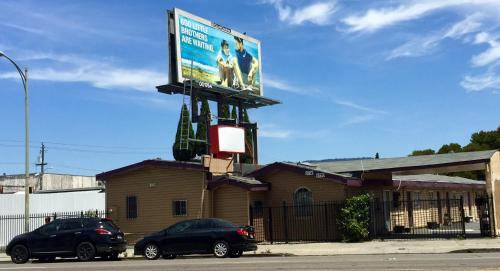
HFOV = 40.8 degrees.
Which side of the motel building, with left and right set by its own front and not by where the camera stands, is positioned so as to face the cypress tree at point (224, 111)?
back

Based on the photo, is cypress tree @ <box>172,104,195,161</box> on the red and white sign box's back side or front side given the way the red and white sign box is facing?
on the back side

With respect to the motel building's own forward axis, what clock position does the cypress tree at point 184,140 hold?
The cypress tree is roughly at 5 o'clock from the motel building.

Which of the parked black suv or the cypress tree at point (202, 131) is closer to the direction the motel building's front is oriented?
the parked black suv

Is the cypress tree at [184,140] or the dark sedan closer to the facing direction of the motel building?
the dark sedan

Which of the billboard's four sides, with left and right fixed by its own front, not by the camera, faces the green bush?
front

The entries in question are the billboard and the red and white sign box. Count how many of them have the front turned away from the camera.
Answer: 0

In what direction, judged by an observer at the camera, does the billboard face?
facing the viewer and to the right of the viewer
